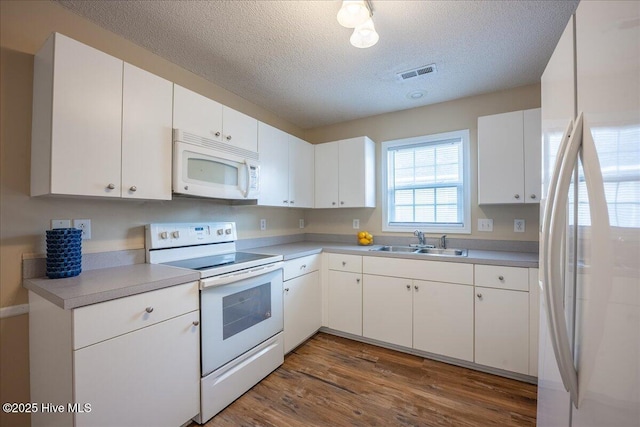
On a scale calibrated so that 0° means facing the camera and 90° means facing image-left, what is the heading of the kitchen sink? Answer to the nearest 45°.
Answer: approximately 0°

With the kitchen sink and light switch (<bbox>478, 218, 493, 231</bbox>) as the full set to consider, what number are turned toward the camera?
2

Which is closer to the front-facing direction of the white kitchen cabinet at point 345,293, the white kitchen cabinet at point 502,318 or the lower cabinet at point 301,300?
the lower cabinet

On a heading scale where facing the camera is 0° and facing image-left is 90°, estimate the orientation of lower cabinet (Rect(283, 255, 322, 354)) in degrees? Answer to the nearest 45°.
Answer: approximately 315°

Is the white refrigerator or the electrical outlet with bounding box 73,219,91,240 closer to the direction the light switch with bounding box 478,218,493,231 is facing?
the white refrigerator
